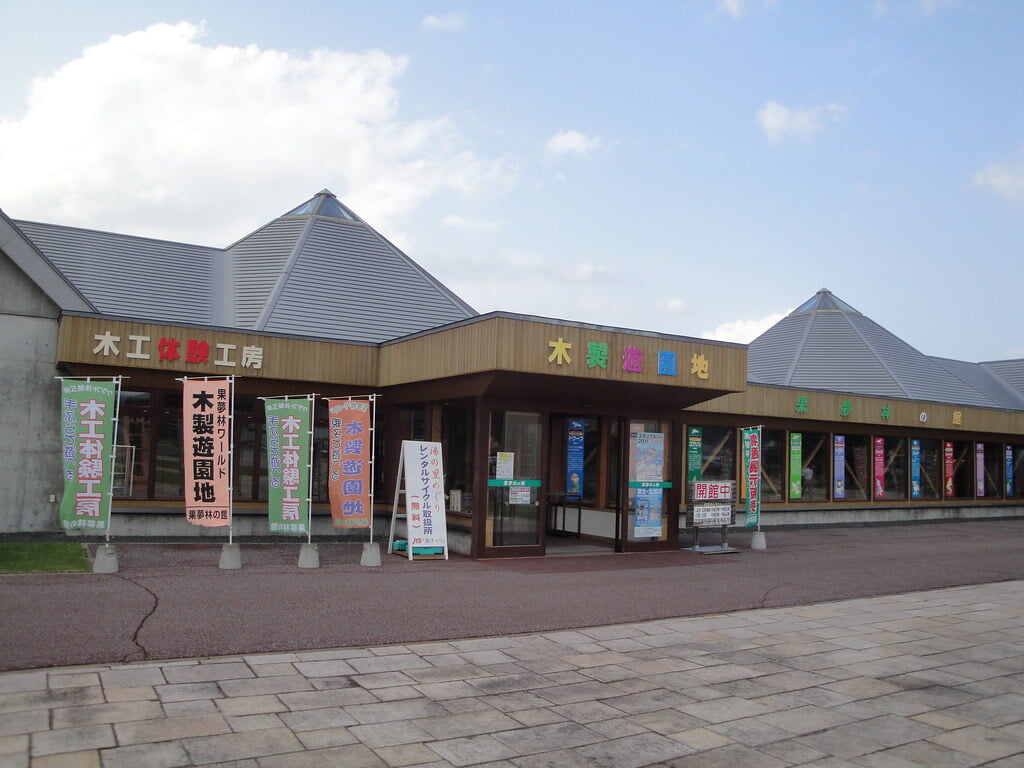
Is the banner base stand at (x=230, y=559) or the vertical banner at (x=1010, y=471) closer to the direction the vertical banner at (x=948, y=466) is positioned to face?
the banner base stand

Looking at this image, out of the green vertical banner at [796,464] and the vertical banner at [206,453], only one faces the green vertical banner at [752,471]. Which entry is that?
the green vertical banner at [796,464]

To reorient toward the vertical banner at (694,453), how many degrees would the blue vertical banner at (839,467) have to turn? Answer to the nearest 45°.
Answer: approximately 45° to its right
